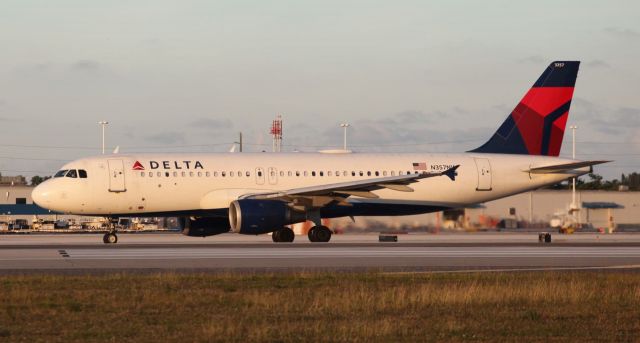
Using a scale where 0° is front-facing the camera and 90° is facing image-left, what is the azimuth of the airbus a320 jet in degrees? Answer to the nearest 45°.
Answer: approximately 90°
